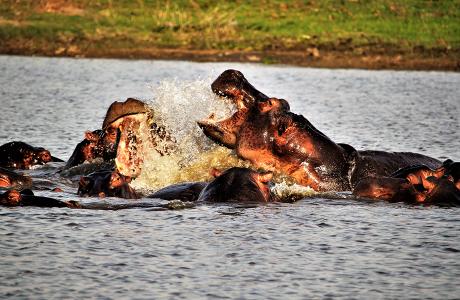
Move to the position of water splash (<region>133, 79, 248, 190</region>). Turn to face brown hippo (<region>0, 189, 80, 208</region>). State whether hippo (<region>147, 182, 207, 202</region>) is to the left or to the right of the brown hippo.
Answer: left

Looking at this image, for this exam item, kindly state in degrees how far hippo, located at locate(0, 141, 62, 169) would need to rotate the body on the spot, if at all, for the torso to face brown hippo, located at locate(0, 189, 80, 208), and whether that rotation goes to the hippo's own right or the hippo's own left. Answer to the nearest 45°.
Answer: approximately 90° to the hippo's own right

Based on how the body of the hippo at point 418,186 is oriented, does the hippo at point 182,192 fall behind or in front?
in front

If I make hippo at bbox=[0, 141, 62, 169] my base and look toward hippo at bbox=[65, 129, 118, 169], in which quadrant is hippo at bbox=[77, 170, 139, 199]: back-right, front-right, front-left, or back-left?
front-right

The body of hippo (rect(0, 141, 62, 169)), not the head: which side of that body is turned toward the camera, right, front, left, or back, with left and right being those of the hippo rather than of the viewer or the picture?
right

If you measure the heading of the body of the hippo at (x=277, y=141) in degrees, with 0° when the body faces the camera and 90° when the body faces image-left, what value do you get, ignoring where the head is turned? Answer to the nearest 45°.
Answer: approximately 90°

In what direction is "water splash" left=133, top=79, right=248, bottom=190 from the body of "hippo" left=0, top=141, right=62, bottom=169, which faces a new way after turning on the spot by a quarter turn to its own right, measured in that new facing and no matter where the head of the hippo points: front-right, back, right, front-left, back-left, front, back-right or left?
front-left

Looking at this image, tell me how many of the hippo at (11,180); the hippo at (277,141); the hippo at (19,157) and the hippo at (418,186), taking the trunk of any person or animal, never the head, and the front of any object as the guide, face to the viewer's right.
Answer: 2
